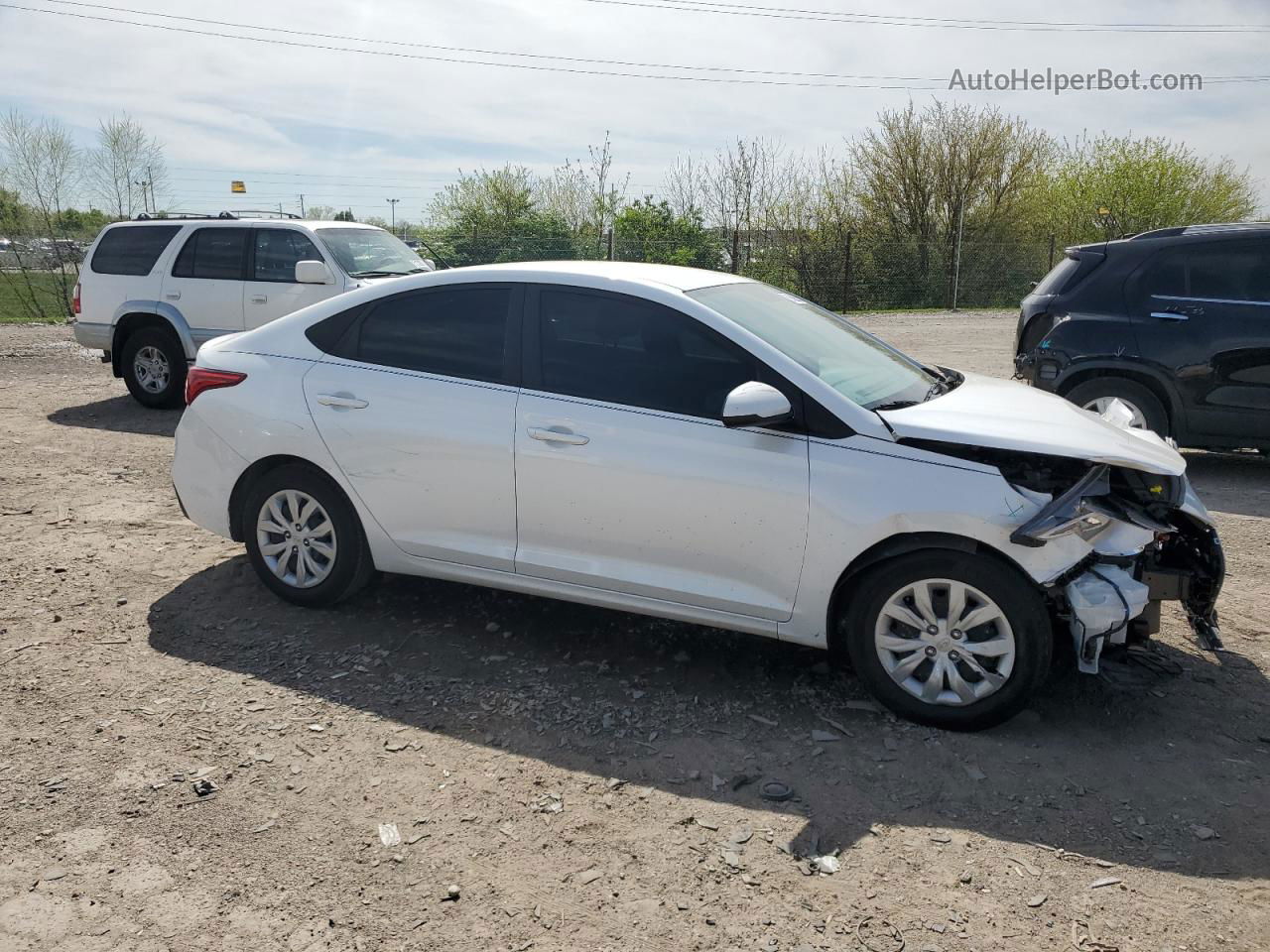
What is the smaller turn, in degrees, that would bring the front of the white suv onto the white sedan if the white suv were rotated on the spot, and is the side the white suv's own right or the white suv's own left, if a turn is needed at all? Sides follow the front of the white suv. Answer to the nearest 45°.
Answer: approximately 45° to the white suv's own right

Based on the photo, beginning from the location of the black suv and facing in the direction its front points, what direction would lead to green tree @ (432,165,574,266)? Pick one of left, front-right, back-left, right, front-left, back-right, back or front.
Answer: back-left

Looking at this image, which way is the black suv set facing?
to the viewer's right

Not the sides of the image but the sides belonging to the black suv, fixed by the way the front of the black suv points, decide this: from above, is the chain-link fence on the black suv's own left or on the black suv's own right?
on the black suv's own left

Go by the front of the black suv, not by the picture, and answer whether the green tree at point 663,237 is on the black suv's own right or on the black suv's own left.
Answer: on the black suv's own left

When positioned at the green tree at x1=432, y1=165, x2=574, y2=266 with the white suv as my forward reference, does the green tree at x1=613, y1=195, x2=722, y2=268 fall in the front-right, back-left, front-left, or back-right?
back-left

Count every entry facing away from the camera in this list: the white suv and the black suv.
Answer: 0
